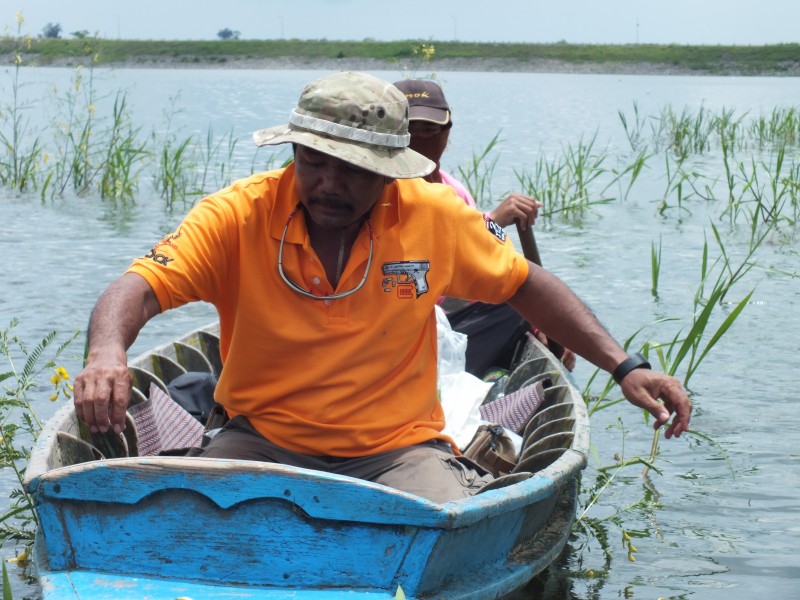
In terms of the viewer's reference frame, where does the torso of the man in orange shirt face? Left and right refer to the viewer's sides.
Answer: facing the viewer

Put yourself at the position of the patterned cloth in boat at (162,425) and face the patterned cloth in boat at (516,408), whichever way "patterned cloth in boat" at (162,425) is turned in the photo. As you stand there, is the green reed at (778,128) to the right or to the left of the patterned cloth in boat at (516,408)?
left

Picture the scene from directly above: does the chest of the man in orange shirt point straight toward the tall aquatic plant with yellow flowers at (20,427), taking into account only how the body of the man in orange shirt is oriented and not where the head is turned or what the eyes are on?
no

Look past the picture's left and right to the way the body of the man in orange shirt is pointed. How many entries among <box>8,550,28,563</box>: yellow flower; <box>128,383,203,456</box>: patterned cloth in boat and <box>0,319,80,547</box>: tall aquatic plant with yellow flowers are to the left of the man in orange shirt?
0

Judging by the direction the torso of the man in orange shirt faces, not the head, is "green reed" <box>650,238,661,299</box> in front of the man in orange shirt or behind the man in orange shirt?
behind

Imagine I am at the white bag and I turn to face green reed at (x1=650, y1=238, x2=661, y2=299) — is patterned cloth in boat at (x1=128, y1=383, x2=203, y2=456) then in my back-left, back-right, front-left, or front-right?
back-left

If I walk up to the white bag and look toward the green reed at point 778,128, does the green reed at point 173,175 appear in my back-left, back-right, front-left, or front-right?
front-left

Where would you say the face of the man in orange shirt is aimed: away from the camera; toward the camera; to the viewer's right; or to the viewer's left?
toward the camera

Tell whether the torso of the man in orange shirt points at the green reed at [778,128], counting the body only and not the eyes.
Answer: no

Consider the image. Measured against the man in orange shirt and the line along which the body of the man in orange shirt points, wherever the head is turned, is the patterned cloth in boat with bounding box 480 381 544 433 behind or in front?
behind

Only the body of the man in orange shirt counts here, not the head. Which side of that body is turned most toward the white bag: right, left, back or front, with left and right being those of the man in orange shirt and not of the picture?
back
